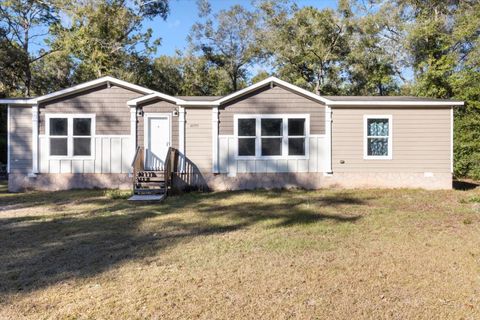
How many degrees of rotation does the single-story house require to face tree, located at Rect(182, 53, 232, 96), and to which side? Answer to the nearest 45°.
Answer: approximately 180°

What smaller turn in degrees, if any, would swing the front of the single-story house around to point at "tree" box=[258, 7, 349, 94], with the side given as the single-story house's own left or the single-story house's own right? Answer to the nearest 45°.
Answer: approximately 180°

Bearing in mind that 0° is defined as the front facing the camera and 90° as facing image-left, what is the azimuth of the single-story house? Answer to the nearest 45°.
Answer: approximately 0°

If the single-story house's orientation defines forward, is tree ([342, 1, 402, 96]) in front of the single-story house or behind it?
behind

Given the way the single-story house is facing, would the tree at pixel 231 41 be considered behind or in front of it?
behind
